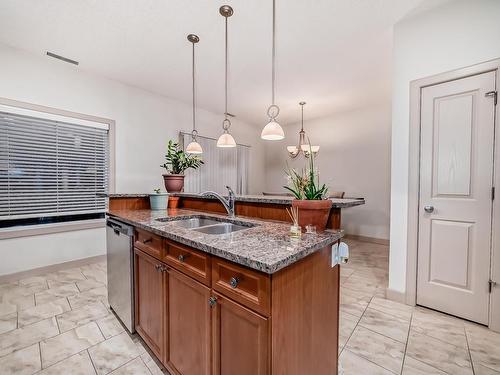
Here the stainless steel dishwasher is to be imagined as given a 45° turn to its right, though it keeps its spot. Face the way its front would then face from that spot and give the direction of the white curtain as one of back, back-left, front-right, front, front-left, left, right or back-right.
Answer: right

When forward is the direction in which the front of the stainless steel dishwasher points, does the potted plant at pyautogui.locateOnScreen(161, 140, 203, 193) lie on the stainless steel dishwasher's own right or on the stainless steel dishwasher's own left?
on the stainless steel dishwasher's own right

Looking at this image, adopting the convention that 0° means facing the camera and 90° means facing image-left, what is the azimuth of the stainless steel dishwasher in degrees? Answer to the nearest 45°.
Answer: approximately 90°

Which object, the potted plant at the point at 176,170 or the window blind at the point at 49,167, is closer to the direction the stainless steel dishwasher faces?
the window blind

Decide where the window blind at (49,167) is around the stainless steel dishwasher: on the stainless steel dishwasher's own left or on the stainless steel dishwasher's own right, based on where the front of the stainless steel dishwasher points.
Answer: on the stainless steel dishwasher's own right

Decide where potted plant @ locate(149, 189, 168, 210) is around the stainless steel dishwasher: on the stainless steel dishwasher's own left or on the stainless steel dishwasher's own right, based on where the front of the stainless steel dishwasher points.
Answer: on the stainless steel dishwasher's own right

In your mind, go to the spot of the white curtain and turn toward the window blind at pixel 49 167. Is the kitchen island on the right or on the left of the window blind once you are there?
left
